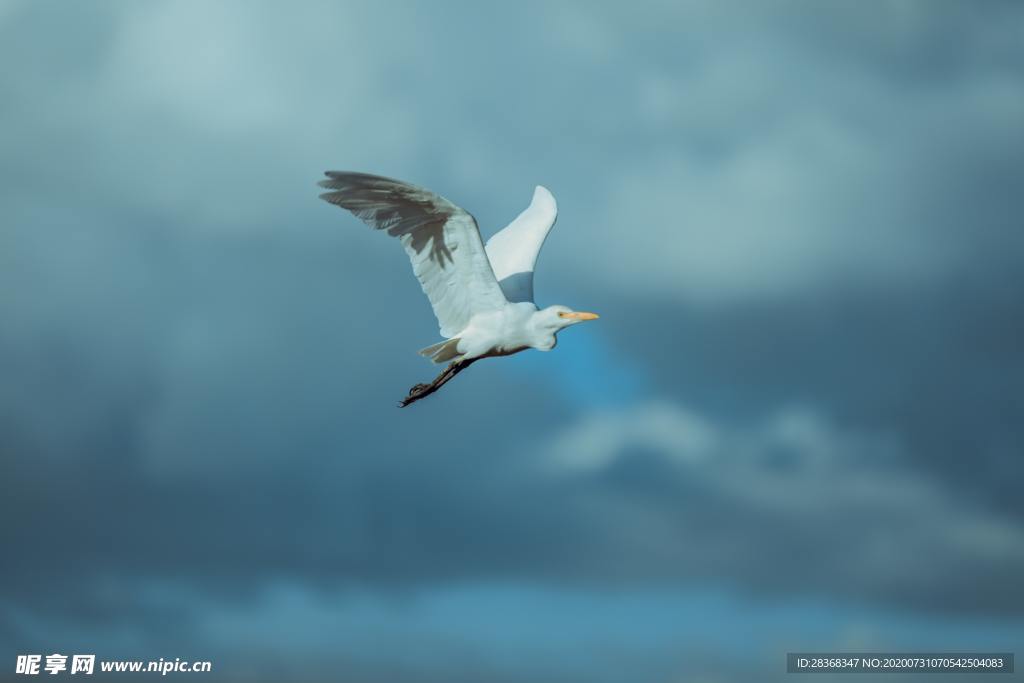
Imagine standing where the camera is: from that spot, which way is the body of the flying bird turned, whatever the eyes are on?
to the viewer's right
